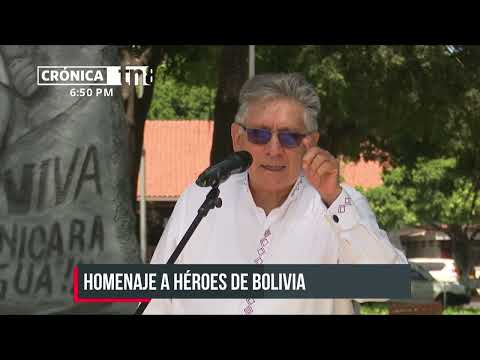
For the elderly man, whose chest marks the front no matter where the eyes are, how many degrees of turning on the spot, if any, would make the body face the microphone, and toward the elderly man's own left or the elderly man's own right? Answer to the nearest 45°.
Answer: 0° — they already face it

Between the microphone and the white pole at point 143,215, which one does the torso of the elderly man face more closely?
the microphone

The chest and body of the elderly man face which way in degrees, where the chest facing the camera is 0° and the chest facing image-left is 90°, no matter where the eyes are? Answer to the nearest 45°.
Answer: approximately 0°

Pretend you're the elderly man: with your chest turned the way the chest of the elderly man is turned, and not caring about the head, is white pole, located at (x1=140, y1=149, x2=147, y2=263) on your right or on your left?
on your right
